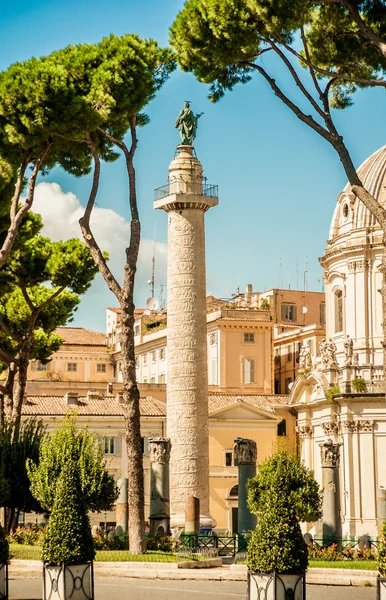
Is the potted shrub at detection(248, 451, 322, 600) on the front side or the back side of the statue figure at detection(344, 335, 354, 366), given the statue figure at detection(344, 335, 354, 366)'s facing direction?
on the front side

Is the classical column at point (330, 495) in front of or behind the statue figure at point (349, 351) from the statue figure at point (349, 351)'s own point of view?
in front

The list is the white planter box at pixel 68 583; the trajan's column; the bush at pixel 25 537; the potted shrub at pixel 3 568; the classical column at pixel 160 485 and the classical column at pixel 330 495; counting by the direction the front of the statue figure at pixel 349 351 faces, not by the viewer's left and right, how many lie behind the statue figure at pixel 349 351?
0

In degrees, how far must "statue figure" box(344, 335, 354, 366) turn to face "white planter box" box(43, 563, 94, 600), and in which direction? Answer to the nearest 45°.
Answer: approximately 45° to its left

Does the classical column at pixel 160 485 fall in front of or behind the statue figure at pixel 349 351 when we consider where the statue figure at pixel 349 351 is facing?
in front

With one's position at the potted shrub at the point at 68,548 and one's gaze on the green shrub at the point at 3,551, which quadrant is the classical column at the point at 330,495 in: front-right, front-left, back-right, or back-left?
back-right

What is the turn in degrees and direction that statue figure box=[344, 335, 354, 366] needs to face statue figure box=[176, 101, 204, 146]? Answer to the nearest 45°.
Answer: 0° — it already faces it

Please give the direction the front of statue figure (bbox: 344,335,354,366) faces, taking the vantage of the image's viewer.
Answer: facing the viewer and to the left of the viewer

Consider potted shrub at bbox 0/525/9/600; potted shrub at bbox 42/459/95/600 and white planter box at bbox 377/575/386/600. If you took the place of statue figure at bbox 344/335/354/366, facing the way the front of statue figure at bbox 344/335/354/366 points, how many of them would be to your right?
0

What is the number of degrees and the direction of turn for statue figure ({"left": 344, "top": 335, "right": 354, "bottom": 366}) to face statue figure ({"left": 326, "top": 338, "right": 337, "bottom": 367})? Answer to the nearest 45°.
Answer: approximately 135° to its right
